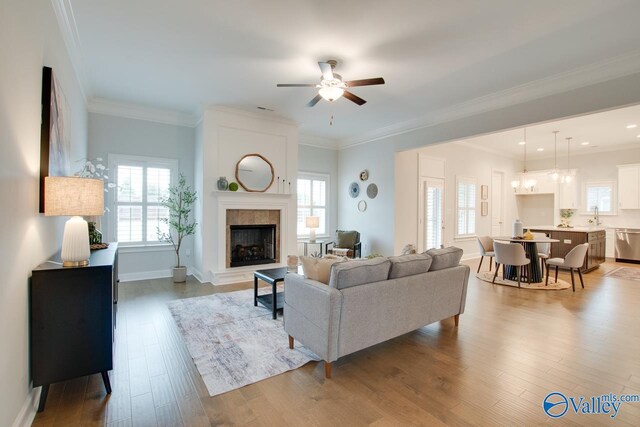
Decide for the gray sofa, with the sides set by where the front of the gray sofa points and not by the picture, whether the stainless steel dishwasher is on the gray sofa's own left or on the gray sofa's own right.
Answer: on the gray sofa's own right

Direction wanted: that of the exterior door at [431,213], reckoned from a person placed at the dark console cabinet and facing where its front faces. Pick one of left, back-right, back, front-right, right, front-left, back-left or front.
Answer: front

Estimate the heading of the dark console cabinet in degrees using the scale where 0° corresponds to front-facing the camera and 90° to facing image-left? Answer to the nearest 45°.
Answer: approximately 270°

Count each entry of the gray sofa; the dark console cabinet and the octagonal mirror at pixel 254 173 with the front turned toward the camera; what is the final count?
1

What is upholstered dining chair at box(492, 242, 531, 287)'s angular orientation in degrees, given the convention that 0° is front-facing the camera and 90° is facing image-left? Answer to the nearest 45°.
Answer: approximately 225°

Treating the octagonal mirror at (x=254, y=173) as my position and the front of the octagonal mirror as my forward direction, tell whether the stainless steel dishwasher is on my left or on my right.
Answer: on my left

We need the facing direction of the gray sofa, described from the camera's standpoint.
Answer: facing away from the viewer and to the left of the viewer

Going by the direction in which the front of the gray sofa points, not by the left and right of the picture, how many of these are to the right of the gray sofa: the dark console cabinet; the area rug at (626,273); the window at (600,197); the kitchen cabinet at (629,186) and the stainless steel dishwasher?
4

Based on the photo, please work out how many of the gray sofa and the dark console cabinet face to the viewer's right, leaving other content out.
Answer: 1

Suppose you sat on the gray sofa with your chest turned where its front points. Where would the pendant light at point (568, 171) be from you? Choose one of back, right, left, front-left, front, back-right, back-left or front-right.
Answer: right

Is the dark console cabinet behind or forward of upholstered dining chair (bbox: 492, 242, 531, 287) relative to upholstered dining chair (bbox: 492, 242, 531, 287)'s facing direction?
behind

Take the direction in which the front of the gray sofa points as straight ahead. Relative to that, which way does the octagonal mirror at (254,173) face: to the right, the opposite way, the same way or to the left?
the opposite way

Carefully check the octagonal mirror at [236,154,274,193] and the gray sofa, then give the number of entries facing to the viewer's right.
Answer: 0

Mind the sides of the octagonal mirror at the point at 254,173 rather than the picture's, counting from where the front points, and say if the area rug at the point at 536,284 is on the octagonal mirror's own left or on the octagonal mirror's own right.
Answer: on the octagonal mirror's own left

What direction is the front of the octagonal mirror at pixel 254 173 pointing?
toward the camera

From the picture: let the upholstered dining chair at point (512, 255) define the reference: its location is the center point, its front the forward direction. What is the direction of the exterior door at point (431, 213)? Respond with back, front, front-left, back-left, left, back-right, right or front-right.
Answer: left

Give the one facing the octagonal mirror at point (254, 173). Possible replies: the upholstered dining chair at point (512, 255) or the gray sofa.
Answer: the gray sofa

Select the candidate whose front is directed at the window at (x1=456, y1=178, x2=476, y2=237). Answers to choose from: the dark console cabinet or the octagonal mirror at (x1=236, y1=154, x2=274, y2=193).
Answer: the dark console cabinet

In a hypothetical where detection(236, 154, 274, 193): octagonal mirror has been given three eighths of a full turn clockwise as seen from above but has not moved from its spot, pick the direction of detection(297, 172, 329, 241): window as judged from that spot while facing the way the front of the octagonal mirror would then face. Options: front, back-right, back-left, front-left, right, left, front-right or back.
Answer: right
